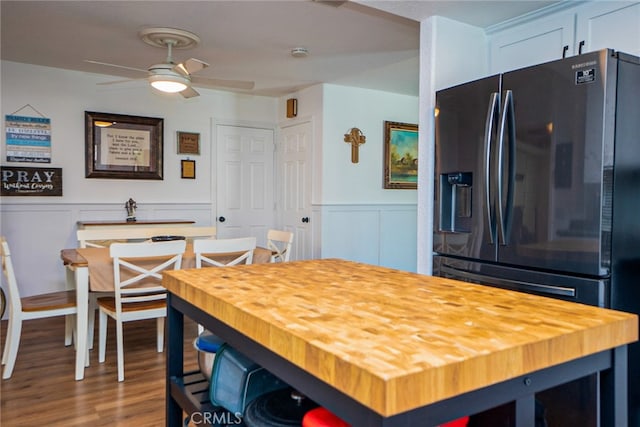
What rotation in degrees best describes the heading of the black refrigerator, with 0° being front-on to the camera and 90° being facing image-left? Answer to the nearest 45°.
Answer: approximately 45°

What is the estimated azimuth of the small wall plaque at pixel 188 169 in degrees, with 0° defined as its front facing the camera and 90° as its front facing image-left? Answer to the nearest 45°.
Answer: approximately 0°

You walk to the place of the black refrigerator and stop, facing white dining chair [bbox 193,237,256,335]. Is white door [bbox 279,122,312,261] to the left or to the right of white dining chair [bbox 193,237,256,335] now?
right

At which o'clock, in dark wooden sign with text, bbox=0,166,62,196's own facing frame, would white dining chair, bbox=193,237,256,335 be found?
The white dining chair is roughly at 11 o'clock from the dark wooden sign with text.

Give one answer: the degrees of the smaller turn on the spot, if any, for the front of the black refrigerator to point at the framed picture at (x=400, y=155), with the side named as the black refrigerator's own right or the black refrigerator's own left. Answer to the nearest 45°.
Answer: approximately 90° to the black refrigerator's own right

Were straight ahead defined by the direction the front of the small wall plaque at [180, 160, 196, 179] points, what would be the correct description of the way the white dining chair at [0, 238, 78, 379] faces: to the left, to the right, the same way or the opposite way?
to the left

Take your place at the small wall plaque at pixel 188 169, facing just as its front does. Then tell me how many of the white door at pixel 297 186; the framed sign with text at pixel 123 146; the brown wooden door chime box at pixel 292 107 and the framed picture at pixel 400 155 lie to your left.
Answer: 3

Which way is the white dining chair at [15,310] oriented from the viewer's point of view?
to the viewer's right

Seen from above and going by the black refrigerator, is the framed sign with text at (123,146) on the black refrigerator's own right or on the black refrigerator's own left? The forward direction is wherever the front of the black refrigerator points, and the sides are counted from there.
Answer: on the black refrigerator's own right

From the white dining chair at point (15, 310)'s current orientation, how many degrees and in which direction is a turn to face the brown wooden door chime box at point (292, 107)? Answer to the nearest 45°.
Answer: approximately 45° to its left

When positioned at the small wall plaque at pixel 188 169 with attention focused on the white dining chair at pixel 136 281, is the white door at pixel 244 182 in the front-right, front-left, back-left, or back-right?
back-left

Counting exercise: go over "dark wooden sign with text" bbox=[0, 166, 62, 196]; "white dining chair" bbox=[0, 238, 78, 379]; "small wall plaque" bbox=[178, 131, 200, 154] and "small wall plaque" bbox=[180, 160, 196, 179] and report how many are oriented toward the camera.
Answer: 3

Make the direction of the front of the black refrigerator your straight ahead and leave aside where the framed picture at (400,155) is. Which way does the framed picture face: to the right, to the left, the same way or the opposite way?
to the left

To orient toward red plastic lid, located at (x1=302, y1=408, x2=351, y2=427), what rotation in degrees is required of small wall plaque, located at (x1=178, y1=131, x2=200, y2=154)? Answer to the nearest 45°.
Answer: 0° — it already faces it
